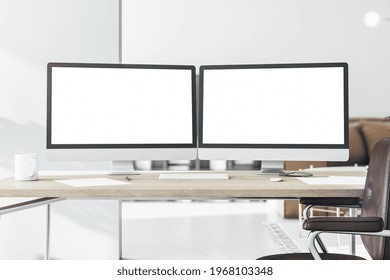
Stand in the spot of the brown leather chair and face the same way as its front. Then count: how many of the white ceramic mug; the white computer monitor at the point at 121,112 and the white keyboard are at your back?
0

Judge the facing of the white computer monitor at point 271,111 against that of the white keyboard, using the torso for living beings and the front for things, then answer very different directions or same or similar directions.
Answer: same or similar directions

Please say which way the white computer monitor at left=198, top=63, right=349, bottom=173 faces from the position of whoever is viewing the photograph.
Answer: facing the viewer

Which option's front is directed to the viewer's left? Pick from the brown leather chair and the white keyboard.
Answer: the brown leather chair

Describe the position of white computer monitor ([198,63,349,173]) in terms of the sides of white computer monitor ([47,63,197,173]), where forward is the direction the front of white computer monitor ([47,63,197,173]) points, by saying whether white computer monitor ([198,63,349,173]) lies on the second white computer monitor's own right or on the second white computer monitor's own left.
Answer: on the second white computer monitor's own left

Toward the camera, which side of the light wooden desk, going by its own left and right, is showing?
front

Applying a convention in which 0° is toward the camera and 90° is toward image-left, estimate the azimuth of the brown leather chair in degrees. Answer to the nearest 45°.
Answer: approximately 90°

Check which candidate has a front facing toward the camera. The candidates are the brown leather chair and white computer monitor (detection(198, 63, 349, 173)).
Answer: the white computer monitor

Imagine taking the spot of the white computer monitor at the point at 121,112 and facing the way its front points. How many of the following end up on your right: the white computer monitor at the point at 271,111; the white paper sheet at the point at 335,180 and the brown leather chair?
0

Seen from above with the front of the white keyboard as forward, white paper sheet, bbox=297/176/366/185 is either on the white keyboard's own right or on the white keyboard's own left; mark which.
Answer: on the white keyboard's own left

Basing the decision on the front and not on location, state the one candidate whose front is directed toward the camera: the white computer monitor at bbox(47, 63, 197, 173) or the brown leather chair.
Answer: the white computer monitor

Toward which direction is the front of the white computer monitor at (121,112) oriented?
toward the camera
